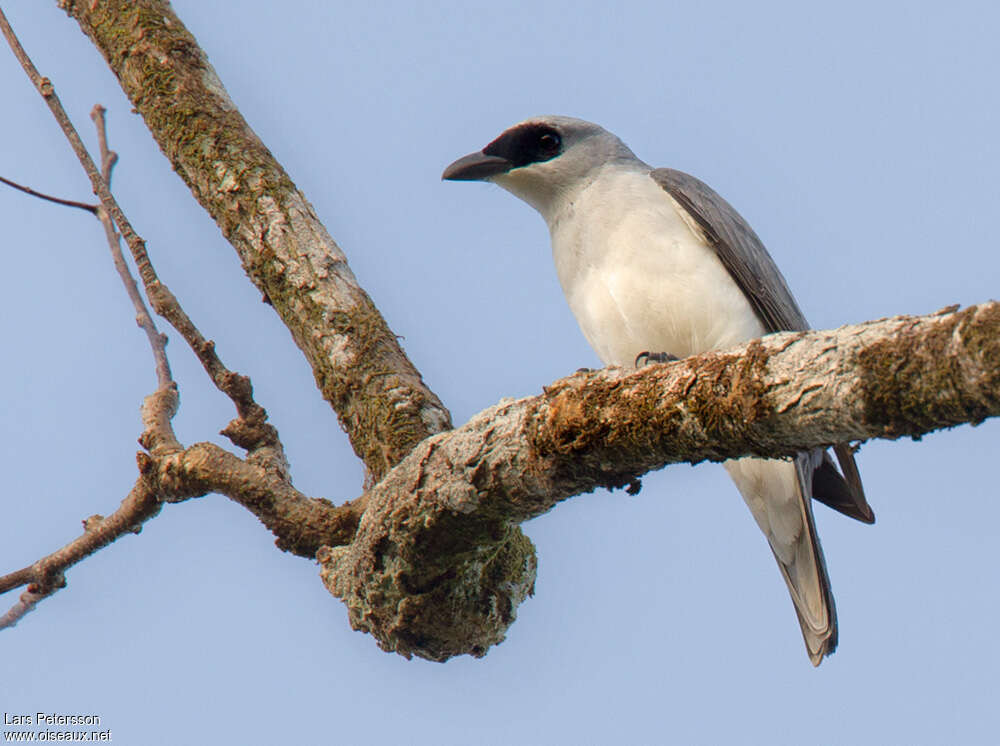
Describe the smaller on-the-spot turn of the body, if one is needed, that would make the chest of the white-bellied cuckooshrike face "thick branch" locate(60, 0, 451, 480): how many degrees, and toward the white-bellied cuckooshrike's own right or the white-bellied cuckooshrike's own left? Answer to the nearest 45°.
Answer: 0° — it already faces it

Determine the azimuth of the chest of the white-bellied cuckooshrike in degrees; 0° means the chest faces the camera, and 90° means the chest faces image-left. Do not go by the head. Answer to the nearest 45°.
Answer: approximately 45°

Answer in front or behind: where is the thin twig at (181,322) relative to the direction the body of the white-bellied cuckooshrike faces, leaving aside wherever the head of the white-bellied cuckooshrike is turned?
in front

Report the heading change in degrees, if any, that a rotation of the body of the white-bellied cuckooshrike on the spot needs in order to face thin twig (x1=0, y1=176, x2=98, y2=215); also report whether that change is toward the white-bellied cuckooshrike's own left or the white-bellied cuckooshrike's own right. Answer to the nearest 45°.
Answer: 0° — it already faces it

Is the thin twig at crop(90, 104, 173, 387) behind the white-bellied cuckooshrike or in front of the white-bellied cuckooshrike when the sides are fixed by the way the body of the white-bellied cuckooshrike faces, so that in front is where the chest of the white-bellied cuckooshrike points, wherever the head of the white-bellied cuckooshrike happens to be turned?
in front
